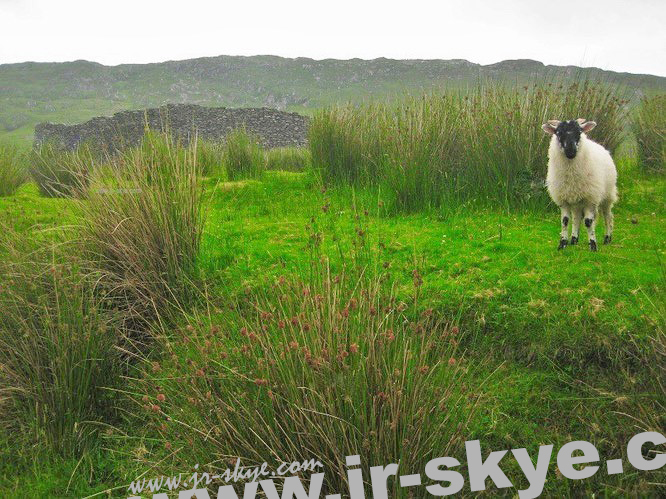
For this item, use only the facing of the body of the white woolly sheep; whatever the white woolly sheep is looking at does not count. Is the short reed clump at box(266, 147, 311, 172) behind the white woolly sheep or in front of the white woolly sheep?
behind

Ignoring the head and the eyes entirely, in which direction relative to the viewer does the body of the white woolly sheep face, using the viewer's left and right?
facing the viewer

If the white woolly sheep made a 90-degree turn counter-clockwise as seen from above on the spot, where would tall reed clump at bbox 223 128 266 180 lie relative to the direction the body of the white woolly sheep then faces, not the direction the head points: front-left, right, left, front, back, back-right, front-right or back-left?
back-left

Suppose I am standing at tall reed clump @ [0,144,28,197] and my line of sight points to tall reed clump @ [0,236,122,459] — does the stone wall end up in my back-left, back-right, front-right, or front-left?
back-left

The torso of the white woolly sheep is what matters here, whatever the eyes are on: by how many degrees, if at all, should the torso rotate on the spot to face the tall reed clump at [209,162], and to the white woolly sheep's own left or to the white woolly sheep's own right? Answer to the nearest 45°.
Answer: approximately 135° to the white woolly sheep's own right

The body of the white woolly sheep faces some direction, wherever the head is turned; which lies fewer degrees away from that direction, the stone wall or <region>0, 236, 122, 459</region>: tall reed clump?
the tall reed clump

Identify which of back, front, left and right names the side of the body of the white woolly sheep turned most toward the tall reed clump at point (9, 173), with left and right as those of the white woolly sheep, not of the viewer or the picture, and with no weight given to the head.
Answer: right

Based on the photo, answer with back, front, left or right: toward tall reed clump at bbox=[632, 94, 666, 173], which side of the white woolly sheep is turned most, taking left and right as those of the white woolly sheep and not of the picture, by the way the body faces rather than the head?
back

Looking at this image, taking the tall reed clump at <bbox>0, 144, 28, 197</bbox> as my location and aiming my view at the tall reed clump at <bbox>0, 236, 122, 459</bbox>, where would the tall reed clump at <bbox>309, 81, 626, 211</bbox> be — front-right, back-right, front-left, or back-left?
front-left

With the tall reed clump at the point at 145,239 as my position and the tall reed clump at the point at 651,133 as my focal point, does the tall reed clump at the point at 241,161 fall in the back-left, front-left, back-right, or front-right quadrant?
front-left

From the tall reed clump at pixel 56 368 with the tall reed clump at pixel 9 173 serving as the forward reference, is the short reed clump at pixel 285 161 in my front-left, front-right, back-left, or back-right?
front-right

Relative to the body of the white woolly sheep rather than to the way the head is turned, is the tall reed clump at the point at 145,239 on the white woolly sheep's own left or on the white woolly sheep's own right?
on the white woolly sheep's own right

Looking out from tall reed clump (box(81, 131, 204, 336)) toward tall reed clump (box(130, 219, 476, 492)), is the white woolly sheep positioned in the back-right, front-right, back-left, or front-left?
front-left
